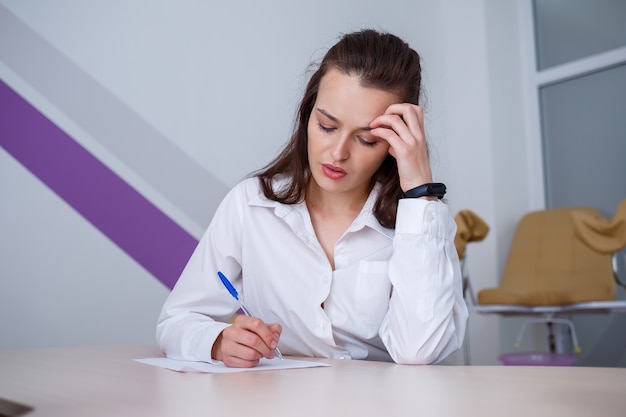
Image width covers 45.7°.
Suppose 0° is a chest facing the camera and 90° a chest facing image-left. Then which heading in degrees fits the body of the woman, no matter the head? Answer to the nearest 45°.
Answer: approximately 0°

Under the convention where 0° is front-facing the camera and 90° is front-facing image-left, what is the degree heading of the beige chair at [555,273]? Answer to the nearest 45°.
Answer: approximately 45°

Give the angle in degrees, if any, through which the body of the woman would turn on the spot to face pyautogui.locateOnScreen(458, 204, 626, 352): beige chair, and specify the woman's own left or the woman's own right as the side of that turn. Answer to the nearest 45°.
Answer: approximately 135° to the woman's own left
